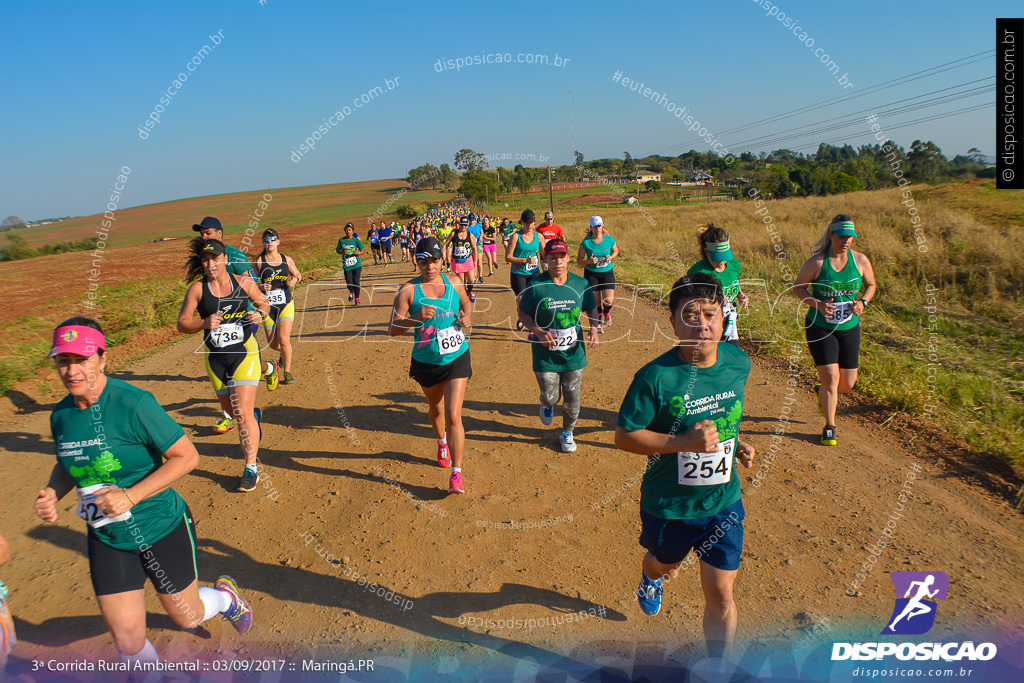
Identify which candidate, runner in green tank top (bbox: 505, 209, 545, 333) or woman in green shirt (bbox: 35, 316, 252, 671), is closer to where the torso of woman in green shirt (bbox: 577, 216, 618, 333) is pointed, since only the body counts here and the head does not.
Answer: the woman in green shirt

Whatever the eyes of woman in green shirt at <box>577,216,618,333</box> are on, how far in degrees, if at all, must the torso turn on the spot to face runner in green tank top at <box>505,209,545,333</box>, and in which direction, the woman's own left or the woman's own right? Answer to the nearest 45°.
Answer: approximately 90° to the woman's own right

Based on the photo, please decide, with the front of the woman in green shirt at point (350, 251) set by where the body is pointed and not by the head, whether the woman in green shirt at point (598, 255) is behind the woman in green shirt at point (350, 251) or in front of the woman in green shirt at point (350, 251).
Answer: in front

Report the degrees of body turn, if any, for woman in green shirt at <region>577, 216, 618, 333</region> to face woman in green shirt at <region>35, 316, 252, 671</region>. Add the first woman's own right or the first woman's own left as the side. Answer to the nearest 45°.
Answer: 0° — they already face them

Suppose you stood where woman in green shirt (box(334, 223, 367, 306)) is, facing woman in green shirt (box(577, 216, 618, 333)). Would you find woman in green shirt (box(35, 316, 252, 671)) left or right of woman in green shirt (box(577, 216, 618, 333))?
right

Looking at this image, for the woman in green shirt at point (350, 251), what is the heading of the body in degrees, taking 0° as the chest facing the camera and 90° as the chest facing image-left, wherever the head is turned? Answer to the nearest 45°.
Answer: approximately 0°

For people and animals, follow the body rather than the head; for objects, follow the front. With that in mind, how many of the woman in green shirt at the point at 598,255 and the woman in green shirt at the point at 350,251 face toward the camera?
2

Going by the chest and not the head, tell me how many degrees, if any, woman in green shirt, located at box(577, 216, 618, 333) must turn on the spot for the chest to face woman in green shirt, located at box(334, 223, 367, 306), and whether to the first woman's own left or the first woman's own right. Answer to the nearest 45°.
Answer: approximately 135° to the first woman's own right
